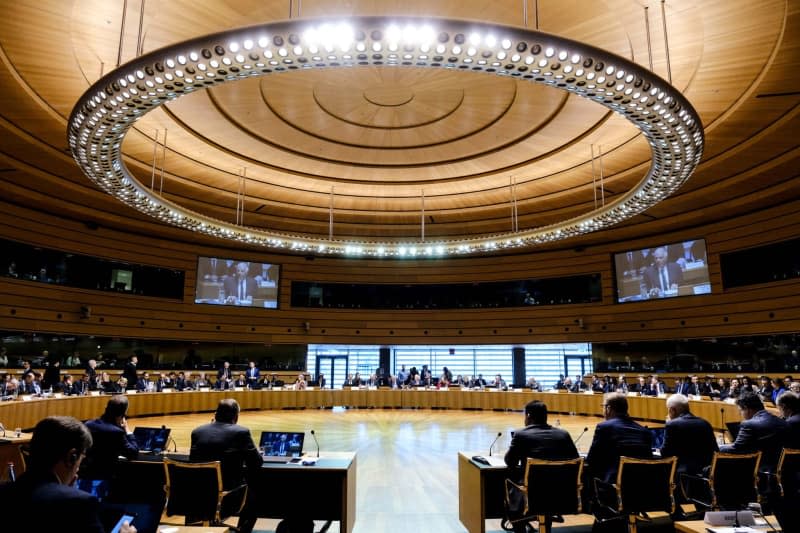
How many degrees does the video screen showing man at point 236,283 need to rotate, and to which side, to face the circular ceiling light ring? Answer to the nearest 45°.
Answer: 0° — it already faces it

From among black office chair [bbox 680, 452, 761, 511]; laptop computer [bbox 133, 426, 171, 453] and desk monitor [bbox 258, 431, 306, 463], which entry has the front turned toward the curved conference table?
the black office chair

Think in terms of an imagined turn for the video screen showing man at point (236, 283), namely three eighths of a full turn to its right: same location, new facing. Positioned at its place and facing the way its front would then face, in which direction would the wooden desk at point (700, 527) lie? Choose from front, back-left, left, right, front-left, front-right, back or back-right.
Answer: back-left

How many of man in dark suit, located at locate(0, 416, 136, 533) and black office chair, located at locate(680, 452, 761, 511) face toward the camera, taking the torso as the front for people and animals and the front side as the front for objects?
0

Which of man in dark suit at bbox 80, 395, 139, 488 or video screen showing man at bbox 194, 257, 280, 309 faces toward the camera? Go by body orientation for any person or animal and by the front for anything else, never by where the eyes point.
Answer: the video screen showing man

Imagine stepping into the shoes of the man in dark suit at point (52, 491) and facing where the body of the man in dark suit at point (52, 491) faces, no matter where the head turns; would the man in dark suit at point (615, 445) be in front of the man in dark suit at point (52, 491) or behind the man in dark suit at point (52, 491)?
in front

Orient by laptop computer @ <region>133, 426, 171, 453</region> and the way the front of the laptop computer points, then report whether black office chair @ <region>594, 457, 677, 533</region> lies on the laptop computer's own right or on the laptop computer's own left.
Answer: on the laptop computer's own left

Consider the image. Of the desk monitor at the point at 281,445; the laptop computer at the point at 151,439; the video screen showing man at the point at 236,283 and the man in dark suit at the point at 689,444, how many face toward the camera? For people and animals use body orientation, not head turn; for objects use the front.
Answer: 3

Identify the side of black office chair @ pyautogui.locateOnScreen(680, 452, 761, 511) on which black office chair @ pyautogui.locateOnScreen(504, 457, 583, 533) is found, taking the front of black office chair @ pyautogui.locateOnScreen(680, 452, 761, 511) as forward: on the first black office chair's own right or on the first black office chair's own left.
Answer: on the first black office chair's own left

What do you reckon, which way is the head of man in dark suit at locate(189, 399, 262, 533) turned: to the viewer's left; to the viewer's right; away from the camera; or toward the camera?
away from the camera

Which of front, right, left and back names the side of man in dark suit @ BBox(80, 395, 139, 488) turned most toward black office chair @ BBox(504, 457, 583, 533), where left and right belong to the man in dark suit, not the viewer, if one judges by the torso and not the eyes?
right

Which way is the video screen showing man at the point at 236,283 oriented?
toward the camera

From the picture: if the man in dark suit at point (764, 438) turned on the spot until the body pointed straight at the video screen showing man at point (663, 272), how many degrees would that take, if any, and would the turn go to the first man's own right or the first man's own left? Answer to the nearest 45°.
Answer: approximately 45° to the first man's own right

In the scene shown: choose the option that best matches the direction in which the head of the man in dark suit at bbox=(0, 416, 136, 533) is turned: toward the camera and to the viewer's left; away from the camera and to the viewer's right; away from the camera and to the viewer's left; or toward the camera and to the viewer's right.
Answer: away from the camera and to the viewer's right

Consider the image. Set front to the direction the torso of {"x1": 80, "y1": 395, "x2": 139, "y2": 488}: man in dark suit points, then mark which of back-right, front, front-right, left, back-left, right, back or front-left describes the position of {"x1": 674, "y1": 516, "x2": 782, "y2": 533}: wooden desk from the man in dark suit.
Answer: right

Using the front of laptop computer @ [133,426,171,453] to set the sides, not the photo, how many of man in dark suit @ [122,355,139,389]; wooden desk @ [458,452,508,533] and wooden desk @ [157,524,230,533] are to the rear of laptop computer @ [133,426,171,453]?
1

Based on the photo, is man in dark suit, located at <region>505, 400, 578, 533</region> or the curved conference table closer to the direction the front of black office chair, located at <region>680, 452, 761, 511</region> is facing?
the curved conference table

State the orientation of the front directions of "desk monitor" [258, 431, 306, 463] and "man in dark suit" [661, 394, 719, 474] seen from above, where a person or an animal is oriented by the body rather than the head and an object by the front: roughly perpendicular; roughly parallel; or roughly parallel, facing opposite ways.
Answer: roughly parallel, facing opposite ways

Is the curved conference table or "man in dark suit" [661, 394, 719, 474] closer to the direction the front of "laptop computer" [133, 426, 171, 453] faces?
the man in dark suit

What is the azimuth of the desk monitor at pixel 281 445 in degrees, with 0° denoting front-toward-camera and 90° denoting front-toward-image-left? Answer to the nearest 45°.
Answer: approximately 0°

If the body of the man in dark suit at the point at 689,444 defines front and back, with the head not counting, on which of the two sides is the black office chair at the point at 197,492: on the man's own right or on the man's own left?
on the man's own left
